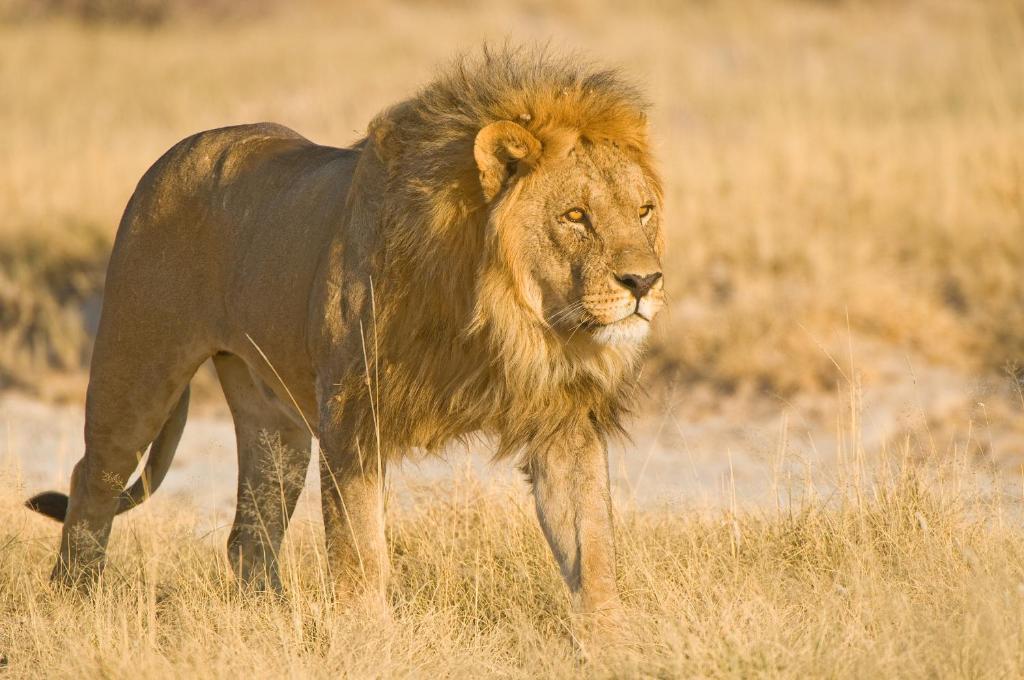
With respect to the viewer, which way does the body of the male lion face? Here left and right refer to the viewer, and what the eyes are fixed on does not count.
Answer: facing the viewer and to the right of the viewer
